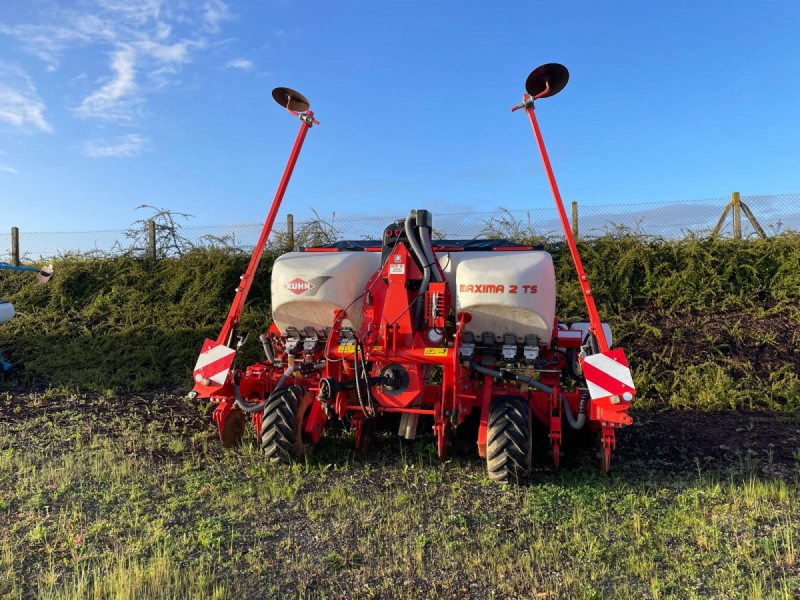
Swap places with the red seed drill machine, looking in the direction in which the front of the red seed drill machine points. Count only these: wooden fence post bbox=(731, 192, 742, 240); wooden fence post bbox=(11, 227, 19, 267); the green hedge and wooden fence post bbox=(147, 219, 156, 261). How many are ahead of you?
0

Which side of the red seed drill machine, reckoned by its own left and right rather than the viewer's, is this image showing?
front

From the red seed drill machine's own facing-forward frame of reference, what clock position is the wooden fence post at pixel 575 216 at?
The wooden fence post is roughly at 7 o'clock from the red seed drill machine.

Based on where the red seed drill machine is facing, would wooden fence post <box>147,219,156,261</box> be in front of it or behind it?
behind

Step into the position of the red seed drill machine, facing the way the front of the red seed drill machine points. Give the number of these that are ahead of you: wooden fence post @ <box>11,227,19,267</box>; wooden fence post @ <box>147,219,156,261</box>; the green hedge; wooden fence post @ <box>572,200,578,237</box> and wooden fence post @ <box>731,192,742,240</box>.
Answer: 0

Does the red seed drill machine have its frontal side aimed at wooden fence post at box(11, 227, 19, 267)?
no

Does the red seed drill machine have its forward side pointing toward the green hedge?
no

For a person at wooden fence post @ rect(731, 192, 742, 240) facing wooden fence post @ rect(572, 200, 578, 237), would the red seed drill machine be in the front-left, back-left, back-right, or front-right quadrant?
front-left
